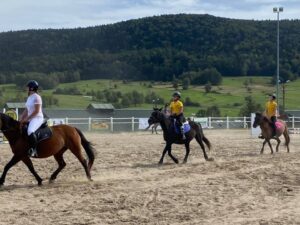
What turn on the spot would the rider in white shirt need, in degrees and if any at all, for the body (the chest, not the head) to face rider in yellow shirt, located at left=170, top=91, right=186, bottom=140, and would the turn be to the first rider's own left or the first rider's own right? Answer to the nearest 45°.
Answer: approximately 135° to the first rider's own right

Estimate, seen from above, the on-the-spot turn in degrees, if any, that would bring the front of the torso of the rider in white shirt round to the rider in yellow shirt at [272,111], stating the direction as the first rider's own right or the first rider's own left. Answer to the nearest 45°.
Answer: approximately 135° to the first rider's own right

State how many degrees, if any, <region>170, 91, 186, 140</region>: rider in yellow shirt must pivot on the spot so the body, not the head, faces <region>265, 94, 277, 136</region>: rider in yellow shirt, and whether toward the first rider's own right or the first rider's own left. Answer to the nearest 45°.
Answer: approximately 180°

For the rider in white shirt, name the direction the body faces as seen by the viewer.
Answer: to the viewer's left

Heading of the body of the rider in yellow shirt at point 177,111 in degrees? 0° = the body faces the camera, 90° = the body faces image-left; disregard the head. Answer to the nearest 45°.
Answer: approximately 45°

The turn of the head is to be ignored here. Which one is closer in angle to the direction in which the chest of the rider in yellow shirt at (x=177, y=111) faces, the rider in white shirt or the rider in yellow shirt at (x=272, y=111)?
the rider in white shirt

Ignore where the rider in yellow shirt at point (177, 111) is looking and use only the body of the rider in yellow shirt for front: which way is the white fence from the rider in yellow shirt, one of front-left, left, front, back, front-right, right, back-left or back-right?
back-right

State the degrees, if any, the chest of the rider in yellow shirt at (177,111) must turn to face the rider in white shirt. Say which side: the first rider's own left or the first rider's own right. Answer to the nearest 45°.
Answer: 0° — they already face them

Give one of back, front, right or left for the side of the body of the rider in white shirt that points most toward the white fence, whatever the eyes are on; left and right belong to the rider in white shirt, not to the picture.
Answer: right
